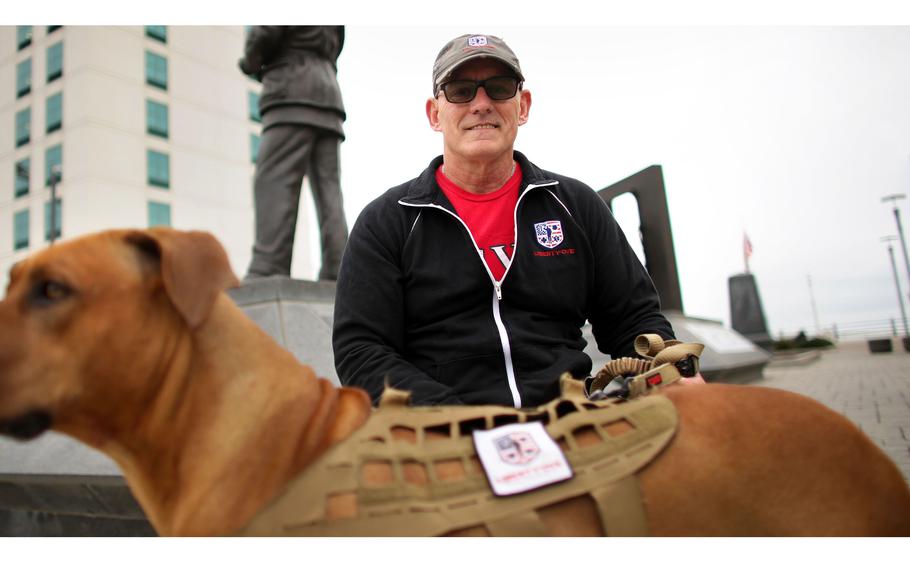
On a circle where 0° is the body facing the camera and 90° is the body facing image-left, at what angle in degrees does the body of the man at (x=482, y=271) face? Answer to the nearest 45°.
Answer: approximately 0°

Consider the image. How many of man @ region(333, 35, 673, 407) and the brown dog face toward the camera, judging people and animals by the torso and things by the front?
1

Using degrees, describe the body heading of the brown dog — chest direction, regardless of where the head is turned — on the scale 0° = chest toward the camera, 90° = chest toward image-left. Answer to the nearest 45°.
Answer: approximately 90°

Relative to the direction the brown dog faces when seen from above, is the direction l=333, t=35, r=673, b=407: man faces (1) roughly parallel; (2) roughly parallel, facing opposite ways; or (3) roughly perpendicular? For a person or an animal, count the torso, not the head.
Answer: roughly perpendicular
